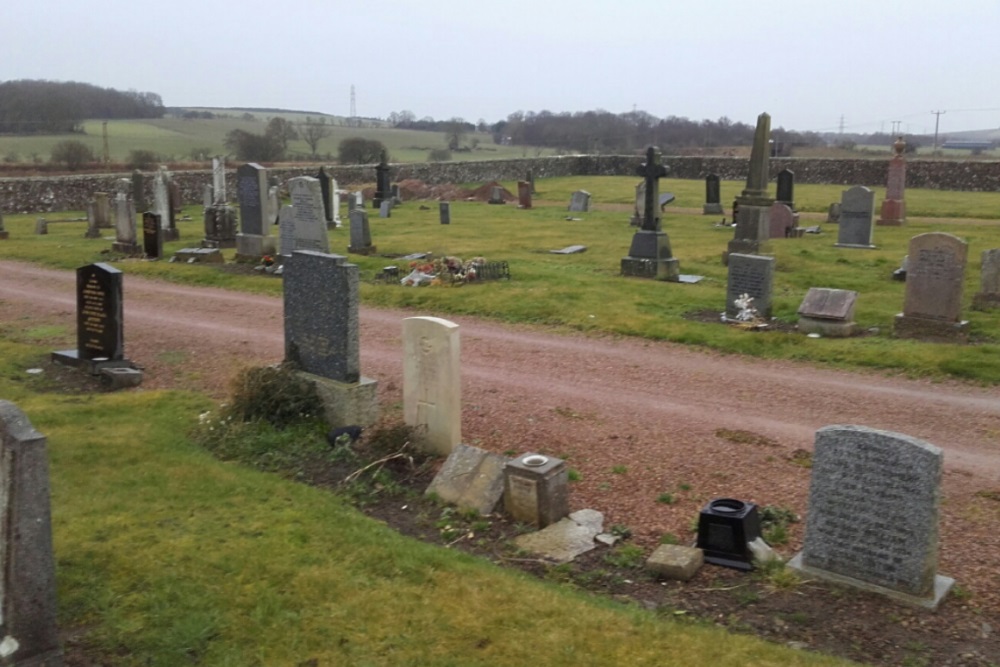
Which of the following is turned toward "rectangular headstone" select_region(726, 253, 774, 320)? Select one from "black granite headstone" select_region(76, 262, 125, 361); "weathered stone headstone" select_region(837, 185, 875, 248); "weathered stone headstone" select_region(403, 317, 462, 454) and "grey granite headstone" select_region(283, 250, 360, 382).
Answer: "weathered stone headstone" select_region(837, 185, 875, 248)

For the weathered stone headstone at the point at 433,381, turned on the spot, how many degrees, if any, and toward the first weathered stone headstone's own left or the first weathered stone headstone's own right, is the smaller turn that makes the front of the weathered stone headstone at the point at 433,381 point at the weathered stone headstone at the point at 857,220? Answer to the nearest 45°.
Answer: approximately 180°

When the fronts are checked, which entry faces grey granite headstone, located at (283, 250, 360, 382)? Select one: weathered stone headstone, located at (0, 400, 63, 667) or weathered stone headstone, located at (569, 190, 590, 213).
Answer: weathered stone headstone, located at (569, 190, 590, 213)

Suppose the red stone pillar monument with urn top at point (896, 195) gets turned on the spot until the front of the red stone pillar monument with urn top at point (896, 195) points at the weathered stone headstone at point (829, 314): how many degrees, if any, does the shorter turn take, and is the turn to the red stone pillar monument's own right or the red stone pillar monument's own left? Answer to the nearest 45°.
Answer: approximately 45° to the red stone pillar monument's own left

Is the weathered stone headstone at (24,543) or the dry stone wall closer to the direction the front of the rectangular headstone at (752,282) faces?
the weathered stone headstone

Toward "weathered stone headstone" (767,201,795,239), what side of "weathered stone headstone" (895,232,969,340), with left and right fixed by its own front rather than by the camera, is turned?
back

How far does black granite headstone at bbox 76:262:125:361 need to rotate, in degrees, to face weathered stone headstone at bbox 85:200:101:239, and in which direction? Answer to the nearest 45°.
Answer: approximately 135° to its right

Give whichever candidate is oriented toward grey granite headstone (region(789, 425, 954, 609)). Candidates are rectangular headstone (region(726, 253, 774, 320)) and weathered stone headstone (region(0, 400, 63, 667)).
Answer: the rectangular headstone
